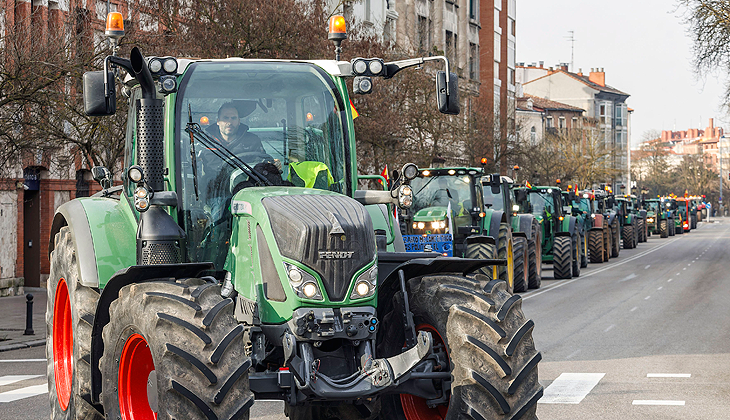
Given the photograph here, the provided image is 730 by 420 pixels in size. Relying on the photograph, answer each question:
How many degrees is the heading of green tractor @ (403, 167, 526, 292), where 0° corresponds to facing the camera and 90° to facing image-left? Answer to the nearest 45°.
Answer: approximately 45°

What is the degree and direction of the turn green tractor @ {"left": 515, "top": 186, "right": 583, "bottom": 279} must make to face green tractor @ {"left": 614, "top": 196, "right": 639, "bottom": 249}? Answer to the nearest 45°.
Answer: approximately 135° to its right

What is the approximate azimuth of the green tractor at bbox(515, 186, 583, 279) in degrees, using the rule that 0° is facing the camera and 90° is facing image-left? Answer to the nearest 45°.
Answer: approximately 45°

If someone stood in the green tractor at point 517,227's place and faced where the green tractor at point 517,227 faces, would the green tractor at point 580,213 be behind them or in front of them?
behind

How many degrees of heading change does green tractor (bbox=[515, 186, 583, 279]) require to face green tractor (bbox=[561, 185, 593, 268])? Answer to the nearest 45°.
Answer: approximately 135° to its right

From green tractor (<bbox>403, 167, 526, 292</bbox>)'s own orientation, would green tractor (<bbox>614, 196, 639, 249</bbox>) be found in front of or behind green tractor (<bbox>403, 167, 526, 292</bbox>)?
behind

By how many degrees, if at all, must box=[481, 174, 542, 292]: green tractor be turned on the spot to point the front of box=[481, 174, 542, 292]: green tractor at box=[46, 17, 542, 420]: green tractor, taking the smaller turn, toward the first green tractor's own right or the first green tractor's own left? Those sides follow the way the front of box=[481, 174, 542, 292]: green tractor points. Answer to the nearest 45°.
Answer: approximately 45° to the first green tractor's own left

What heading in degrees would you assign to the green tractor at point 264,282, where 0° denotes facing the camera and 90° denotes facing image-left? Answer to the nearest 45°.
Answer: approximately 315°

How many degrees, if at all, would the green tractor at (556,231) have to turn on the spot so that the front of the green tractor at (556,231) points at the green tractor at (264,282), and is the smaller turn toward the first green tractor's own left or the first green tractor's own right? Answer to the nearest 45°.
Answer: approximately 45° to the first green tractor's own left

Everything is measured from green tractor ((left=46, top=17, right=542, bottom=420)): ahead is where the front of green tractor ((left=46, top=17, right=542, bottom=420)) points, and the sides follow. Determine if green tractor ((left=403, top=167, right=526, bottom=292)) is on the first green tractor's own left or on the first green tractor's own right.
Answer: on the first green tractor's own left
